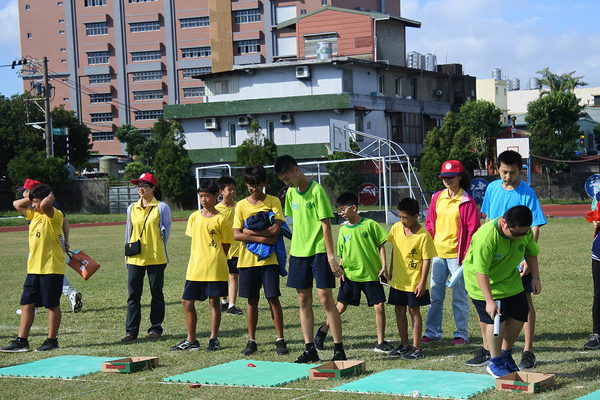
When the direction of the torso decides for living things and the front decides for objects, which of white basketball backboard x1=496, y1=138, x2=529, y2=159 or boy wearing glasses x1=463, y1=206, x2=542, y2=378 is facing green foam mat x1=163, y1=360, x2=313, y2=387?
the white basketball backboard

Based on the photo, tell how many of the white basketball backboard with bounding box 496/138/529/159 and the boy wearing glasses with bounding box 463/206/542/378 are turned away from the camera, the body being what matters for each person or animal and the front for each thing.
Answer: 0

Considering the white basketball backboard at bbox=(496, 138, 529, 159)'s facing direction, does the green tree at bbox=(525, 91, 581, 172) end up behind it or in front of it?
behind

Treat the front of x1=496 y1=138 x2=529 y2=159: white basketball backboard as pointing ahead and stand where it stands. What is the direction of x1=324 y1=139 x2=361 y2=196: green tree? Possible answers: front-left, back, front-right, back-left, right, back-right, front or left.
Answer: back-right

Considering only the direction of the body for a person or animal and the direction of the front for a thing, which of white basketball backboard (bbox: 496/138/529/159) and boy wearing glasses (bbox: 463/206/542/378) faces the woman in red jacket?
the white basketball backboard

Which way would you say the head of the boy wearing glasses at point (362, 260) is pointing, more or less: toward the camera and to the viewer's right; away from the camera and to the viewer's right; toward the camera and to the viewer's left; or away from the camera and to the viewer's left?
toward the camera and to the viewer's left

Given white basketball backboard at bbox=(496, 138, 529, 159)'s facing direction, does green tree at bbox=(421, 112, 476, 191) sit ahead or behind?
behind

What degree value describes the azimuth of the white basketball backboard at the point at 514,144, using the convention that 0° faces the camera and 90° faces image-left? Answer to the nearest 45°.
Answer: approximately 0°

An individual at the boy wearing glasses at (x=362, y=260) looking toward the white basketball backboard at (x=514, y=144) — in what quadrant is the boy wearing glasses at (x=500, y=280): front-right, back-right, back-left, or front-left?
back-right

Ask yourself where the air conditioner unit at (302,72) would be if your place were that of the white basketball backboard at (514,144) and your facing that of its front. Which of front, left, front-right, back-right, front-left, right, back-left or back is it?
back-right
